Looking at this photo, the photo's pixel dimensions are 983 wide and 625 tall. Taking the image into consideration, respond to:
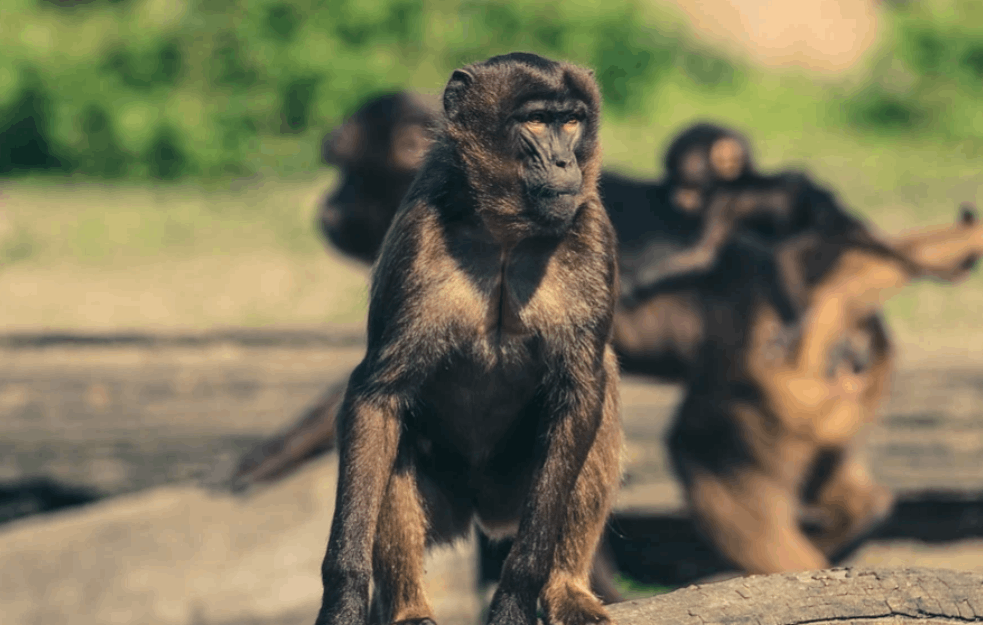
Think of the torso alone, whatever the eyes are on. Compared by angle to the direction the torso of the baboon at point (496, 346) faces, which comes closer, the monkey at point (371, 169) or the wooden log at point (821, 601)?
the wooden log

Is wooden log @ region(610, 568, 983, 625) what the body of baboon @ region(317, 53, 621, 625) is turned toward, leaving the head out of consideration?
no

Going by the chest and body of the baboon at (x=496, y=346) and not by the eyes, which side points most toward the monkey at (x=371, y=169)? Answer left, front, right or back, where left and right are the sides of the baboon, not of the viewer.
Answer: back

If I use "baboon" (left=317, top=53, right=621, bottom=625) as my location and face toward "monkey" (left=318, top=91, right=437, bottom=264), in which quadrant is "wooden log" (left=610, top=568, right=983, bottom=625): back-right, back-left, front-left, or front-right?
back-right

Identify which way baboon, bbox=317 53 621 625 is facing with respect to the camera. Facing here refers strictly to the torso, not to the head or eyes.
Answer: toward the camera

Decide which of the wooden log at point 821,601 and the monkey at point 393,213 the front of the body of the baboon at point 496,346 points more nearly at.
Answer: the wooden log

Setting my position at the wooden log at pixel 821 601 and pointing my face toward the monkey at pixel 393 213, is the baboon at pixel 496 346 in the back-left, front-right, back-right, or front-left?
front-left

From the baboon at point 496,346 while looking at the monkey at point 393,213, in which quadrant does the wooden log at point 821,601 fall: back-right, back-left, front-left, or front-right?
back-right
